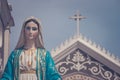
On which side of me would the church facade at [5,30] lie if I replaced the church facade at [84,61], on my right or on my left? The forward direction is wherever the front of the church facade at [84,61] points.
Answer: on my right

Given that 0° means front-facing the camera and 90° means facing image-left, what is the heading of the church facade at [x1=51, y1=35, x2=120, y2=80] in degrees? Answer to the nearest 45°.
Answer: approximately 0°
